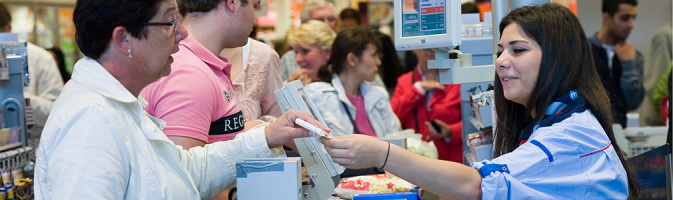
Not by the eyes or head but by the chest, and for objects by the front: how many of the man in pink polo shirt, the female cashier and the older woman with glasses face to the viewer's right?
2

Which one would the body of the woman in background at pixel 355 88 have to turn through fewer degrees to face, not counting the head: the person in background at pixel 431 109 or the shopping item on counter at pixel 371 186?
the shopping item on counter

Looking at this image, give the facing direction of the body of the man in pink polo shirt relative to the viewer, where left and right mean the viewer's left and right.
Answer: facing to the right of the viewer

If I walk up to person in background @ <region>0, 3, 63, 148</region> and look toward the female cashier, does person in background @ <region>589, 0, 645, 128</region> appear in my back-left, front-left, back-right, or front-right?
front-left

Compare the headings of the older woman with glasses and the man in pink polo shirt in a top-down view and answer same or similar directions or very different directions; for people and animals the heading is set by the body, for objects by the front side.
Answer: same or similar directions

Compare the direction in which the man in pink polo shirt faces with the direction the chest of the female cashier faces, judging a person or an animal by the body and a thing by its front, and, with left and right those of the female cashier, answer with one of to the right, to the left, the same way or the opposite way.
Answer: the opposite way

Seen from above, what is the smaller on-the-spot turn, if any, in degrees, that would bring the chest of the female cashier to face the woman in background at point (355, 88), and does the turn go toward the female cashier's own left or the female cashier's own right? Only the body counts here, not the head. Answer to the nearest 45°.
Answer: approximately 90° to the female cashier's own right

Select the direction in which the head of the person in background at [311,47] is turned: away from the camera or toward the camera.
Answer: toward the camera

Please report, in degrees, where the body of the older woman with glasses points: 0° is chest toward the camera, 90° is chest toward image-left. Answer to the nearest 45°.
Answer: approximately 270°

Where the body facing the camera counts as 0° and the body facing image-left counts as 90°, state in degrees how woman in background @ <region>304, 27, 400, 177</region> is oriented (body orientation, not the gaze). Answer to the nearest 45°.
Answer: approximately 315°

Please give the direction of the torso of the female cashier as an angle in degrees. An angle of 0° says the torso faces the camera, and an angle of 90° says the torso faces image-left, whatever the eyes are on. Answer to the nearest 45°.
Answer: approximately 90°

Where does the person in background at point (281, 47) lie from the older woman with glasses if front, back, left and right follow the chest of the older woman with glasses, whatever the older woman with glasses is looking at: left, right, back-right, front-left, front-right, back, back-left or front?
left

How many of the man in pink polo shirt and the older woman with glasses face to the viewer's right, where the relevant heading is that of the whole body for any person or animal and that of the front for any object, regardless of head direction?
2

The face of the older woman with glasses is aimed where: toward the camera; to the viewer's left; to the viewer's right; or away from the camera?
to the viewer's right

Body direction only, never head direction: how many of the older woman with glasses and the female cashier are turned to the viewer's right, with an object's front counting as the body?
1

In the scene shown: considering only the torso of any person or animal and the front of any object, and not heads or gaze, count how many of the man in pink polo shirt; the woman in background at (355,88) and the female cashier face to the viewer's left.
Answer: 1
